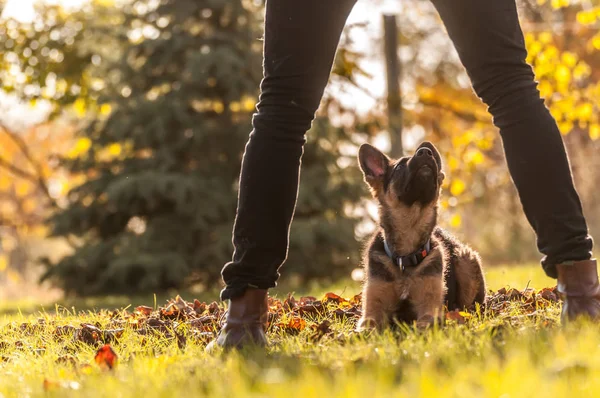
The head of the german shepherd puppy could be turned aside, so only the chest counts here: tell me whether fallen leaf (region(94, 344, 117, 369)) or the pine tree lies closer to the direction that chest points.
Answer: the fallen leaf

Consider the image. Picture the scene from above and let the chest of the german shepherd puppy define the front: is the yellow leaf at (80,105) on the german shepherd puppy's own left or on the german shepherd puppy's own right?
on the german shepherd puppy's own right

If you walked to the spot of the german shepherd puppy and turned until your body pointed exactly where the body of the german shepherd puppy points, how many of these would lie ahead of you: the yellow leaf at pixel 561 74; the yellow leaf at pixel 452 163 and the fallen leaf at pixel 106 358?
1

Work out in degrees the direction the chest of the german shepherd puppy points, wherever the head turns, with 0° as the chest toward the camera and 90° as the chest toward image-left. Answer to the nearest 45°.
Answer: approximately 45°

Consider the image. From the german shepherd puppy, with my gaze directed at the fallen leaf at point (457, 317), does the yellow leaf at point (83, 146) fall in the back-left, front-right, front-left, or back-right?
back-left

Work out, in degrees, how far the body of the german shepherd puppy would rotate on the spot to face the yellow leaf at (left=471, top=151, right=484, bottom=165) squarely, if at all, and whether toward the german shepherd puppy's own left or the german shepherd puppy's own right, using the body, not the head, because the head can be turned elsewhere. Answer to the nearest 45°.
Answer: approximately 135° to the german shepherd puppy's own right

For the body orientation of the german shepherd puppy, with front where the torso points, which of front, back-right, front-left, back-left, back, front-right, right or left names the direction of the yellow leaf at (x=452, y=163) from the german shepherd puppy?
back-right

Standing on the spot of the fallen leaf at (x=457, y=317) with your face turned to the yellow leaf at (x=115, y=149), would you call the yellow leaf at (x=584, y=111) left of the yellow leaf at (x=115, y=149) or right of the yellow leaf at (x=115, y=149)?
right

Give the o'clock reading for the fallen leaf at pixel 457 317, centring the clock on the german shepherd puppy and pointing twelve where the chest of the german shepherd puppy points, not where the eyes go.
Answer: The fallen leaf is roughly at 10 o'clock from the german shepherd puppy.

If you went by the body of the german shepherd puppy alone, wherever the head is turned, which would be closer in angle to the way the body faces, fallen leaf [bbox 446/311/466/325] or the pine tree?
the fallen leaf
